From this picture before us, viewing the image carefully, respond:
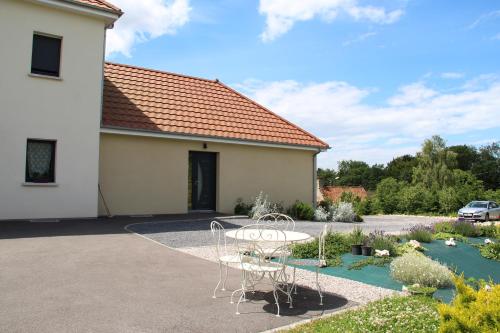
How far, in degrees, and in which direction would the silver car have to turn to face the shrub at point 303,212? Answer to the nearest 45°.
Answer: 0° — it already faces it

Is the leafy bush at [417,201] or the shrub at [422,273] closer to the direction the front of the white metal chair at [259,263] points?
the leafy bush

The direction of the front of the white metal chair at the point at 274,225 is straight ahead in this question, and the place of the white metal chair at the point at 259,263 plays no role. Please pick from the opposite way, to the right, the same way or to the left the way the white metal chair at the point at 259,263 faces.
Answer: the opposite way

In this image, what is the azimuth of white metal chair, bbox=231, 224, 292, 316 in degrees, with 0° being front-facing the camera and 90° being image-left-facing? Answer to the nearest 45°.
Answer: approximately 180°

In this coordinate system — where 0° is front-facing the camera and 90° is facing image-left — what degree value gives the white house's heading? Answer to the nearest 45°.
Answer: approximately 315°

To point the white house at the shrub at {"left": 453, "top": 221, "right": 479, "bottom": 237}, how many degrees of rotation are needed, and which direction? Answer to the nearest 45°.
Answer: approximately 45° to its left

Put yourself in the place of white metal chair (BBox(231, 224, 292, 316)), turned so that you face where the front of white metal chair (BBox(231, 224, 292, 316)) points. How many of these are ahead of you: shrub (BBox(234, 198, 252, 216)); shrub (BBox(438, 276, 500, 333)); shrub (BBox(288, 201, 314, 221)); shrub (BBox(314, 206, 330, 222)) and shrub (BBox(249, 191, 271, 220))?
4

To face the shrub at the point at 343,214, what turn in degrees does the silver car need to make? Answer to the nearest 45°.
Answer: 0° — it already faces it

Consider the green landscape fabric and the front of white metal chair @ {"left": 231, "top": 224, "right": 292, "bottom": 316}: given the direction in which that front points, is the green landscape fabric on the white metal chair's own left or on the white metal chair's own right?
on the white metal chair's own right

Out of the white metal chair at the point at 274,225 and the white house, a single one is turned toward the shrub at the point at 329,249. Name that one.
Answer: the white house

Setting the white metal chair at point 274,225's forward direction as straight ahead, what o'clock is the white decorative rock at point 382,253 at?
The white decorative rock is roughly at 8 o'clock from the white metal chair.

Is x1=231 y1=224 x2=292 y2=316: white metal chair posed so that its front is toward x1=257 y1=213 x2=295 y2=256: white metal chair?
yes
